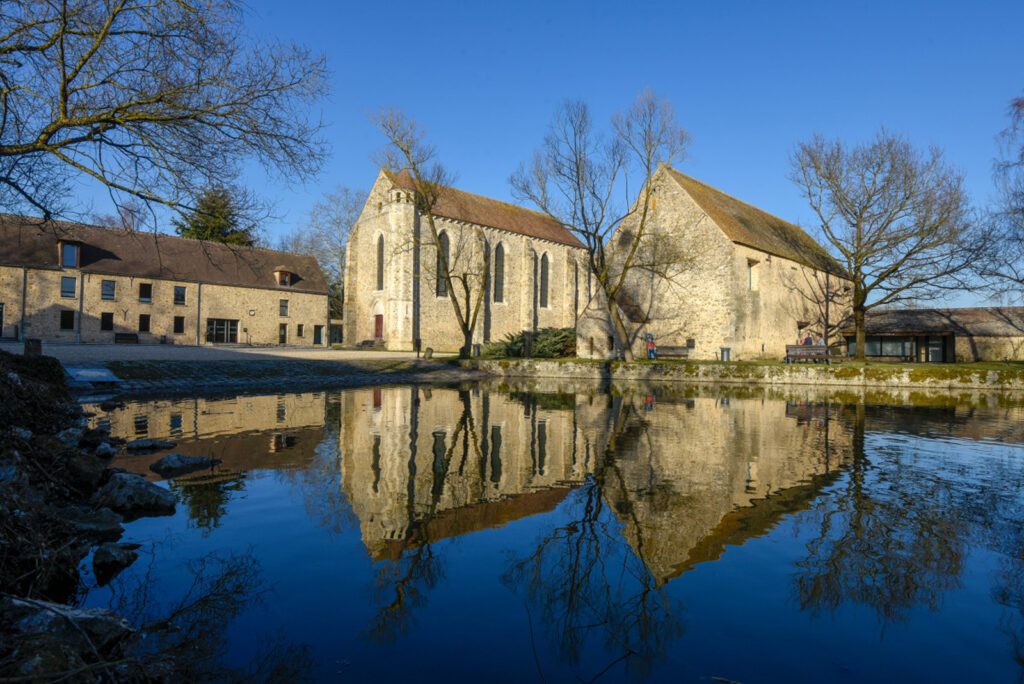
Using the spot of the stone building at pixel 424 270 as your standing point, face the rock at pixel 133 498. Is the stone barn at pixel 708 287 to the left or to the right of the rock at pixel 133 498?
left

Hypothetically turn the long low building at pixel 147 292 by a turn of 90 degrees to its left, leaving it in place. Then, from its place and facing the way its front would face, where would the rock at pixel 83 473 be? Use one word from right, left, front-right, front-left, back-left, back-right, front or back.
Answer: back-right

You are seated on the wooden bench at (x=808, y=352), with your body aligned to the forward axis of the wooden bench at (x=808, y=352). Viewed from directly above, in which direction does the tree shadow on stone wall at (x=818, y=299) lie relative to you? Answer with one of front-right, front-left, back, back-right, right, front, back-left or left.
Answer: back

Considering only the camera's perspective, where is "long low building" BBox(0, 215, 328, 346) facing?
facing the viewer and to the right of the viewer

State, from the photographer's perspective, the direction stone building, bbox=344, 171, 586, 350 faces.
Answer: facing the viewer and to the left of the viewer

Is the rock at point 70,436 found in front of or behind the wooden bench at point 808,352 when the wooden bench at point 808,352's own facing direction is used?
in front

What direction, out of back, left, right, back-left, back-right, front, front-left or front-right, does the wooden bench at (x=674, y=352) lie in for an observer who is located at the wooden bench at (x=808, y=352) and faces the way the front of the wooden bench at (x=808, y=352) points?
right

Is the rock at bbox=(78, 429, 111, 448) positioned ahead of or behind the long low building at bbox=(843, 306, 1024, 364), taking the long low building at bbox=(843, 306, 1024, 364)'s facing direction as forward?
ahead

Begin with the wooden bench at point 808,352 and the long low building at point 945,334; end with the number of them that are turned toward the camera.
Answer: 2

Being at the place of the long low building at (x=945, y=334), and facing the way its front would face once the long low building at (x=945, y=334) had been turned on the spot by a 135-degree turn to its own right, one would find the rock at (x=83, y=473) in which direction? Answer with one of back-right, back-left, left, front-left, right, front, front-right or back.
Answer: back-left

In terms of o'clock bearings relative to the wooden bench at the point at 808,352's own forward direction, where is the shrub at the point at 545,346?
The shrub is roughly at 3 o'clock from the wooden bench.

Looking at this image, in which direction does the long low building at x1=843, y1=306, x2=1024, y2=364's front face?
toward the camera
